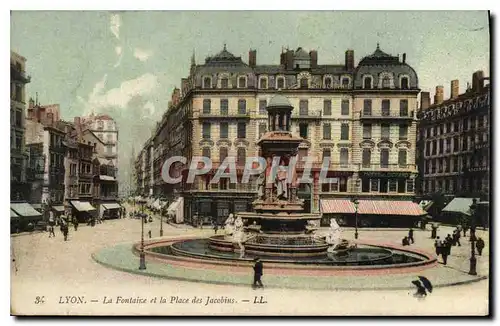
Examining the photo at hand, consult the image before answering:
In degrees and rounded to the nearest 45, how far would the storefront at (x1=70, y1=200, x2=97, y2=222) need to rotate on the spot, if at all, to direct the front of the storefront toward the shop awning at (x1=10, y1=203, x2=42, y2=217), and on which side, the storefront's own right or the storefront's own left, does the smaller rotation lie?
approximately 45° to the storefront's own right

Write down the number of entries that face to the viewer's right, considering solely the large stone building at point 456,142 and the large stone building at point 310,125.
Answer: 0

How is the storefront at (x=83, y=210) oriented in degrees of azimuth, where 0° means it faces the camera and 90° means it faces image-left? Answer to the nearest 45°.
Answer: approximately 315°

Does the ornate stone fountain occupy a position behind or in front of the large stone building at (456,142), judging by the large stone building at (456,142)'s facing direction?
in front

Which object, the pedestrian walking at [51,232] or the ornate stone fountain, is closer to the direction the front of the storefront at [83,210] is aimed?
the ornate stone fountain

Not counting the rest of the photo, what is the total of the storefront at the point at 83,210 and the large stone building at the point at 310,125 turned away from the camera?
0

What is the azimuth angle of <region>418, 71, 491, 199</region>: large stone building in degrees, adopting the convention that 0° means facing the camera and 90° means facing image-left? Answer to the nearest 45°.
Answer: approximately 45°

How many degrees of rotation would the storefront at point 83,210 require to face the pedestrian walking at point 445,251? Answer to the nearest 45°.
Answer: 0° — it already faces them

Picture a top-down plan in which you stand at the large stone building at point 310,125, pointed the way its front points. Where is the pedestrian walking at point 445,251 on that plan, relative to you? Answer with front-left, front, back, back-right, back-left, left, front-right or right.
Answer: front-left

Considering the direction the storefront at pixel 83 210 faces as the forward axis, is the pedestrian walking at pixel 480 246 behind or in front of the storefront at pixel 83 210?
in front
